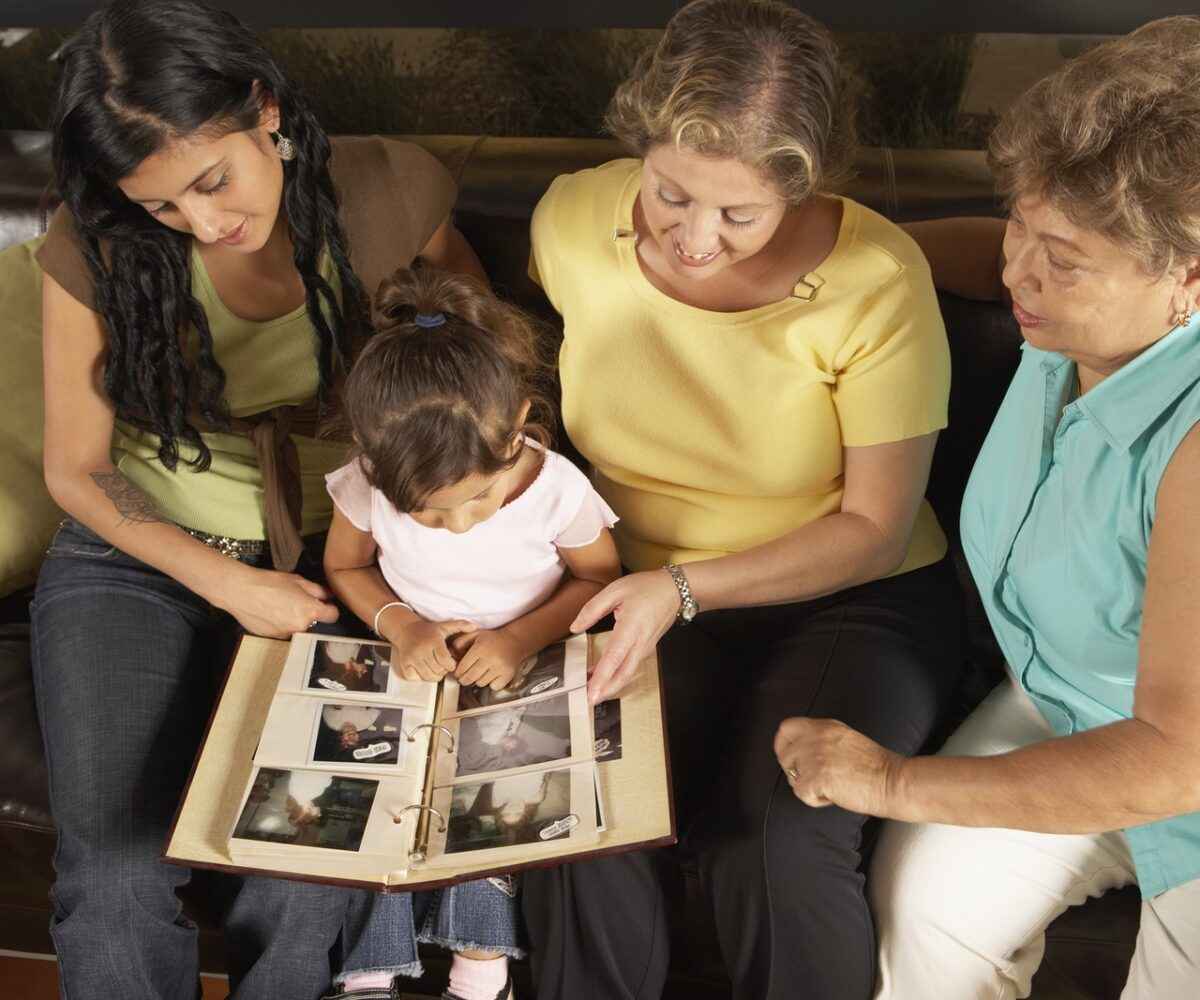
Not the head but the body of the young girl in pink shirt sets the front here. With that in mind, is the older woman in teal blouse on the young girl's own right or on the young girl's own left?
on the young girl's own left

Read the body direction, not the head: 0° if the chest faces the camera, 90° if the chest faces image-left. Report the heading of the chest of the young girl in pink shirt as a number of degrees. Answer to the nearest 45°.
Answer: approximately 0°

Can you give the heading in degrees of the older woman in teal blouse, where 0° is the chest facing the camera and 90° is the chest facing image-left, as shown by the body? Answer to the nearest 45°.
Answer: approximately 45°

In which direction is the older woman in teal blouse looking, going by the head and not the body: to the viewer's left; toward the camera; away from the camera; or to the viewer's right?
to the viewer's left

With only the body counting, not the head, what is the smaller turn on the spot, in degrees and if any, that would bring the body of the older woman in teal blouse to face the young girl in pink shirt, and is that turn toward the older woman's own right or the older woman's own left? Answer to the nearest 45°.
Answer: approximately 45° to the older woman's own right

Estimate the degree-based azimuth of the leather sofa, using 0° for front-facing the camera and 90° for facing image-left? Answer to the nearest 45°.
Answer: approximately 0°
